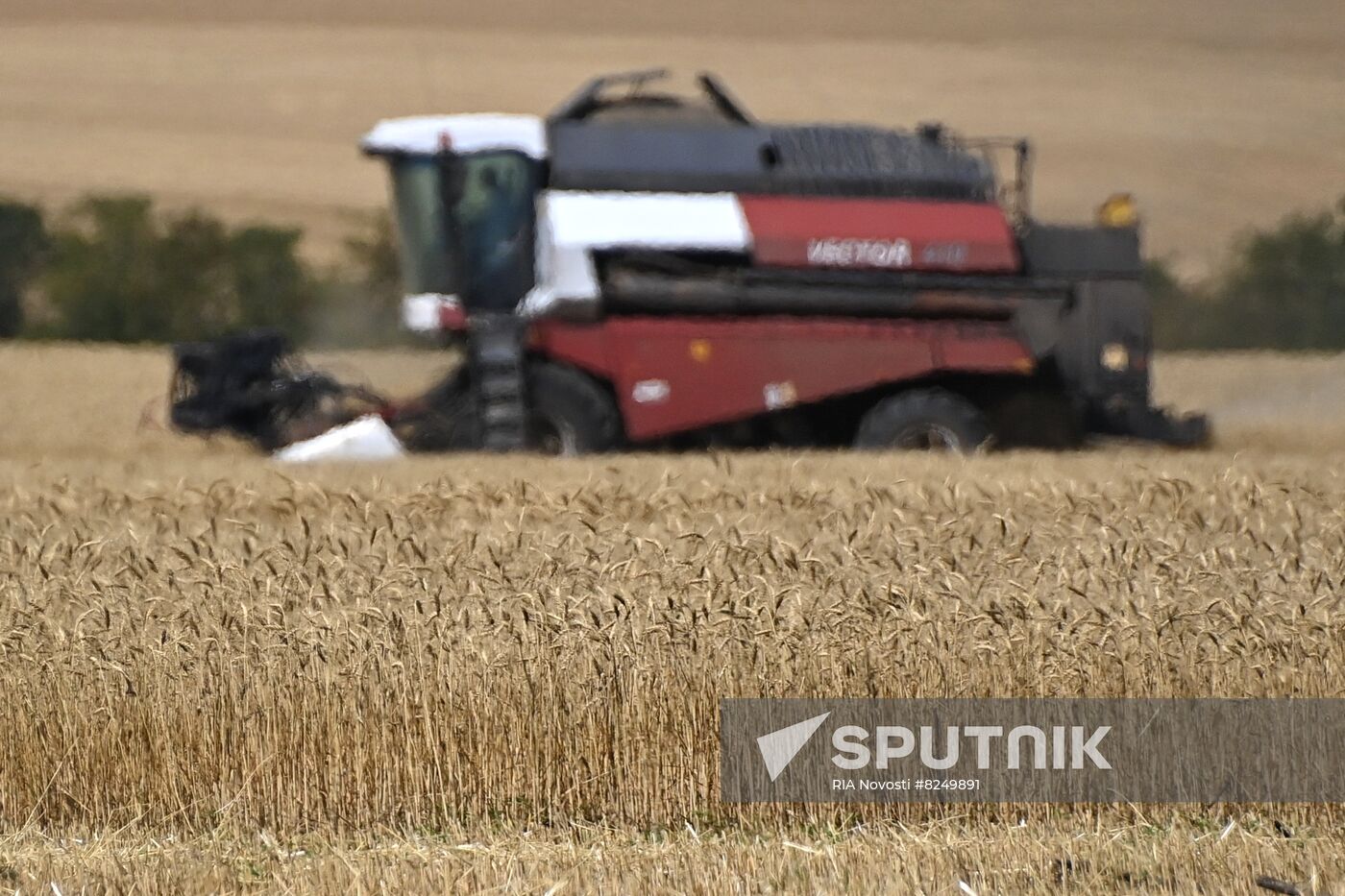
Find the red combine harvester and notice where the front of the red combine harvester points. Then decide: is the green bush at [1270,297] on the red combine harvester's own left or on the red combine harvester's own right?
on the red combine harvester's own right

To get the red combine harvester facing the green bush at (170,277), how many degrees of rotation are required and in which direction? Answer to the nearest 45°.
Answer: approximately 45° to its right

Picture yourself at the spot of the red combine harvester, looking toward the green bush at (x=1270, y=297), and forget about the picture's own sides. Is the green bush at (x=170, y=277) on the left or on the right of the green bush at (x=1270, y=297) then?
left

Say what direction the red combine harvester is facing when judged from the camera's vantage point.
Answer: facing to the left of the viewer

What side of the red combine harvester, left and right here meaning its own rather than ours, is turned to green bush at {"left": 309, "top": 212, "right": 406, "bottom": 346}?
right
